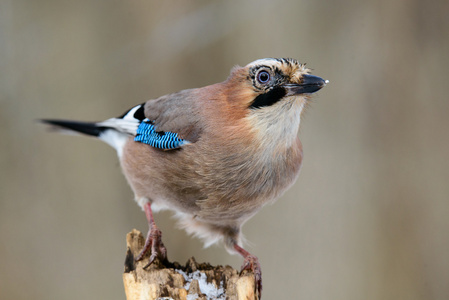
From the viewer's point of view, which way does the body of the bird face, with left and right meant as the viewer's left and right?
facing the viewer and to the right of the viewer
